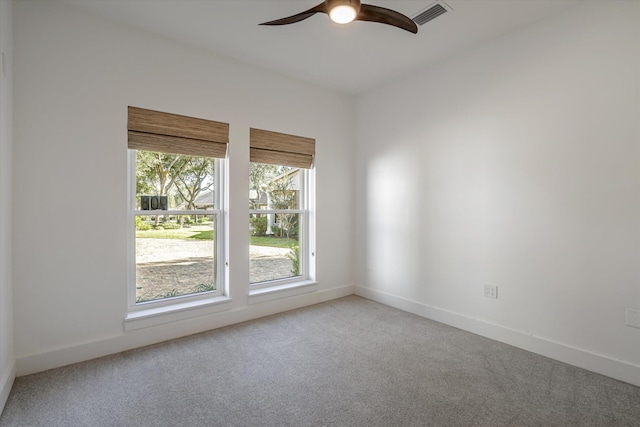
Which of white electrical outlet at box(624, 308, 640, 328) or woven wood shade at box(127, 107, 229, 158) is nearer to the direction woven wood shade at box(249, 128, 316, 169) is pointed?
the white electrical outlet

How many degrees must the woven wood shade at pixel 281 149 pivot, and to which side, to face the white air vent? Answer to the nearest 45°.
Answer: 0° — it already faces it

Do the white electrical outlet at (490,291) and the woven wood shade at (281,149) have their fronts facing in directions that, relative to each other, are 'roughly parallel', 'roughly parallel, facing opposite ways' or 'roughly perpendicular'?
roughly perpendicular

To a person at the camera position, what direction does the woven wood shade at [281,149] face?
facing the viewer and to the right of the viewer

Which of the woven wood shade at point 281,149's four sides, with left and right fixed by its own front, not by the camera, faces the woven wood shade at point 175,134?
right

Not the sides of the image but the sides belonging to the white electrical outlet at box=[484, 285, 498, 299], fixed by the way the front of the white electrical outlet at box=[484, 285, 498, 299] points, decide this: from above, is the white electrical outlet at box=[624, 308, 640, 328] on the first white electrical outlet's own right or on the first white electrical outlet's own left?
on the first white electrical outlet's own left

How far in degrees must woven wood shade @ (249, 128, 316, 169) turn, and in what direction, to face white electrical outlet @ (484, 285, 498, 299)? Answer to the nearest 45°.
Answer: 0° — it already faces it

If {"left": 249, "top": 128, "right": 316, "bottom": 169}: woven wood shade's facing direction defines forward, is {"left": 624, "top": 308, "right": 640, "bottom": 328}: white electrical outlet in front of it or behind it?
in front

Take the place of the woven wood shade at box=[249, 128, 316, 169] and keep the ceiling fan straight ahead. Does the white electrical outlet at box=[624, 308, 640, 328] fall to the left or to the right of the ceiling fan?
left

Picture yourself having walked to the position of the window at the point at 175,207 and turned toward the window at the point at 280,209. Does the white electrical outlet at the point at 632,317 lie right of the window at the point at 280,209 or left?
right

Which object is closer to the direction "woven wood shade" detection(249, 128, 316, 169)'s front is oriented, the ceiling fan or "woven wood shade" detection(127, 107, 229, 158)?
the ceiling fan

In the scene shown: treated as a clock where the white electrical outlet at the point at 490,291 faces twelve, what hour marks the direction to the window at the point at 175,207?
The window is roughly at 2 o'clock from the white electrical outlet.

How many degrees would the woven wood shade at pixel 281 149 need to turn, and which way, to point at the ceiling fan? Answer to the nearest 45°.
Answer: approximately 45° to its right

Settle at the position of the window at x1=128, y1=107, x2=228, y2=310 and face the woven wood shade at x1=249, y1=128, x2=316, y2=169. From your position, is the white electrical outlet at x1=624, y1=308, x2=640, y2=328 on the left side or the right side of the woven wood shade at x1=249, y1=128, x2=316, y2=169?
right
